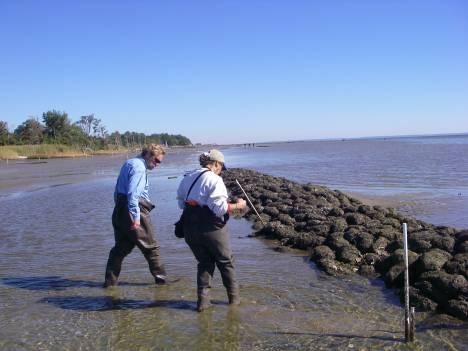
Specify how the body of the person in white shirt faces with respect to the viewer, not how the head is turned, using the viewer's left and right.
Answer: facing away from the viewer and to the right of the viewer

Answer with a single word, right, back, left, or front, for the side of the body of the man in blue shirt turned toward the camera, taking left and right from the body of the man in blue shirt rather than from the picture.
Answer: right

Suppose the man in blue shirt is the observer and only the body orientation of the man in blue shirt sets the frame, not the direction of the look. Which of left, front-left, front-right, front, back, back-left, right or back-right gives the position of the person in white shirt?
front-right

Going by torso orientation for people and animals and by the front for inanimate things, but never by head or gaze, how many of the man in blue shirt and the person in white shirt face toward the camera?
0

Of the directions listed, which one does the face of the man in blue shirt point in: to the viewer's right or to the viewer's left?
to the viewer's right
